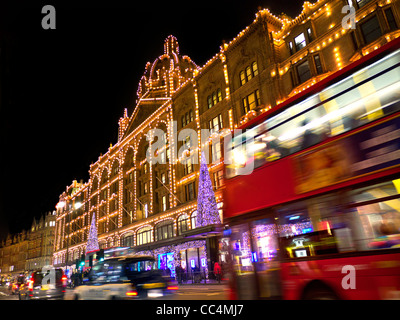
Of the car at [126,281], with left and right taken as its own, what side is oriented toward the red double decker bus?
back

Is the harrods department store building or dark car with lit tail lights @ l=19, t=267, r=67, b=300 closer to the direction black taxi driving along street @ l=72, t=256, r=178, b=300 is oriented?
the dark car with lit tail lights

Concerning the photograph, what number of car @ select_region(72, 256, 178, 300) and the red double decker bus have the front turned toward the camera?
0

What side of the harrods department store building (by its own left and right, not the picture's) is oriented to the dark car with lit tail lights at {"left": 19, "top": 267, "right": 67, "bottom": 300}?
front

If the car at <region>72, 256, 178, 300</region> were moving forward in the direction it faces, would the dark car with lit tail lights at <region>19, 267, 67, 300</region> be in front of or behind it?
in front

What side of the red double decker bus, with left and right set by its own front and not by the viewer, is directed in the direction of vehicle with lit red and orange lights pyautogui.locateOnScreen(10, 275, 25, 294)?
front

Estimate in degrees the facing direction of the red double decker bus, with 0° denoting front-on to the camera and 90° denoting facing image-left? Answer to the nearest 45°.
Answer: approximately 135°

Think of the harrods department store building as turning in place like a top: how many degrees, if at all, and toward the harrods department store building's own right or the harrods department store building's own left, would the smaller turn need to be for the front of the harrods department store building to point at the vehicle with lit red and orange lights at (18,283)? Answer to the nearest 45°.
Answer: approximately 45° to the harrods department store building's own right

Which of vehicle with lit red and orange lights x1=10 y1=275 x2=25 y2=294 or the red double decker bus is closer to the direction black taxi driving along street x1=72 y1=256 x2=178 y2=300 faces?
the vehicle with lit red and orange lights

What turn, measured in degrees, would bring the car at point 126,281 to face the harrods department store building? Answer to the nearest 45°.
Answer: approximately 90° to its right

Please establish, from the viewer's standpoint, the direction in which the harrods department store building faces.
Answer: facing the viewer and to the left of the viewer

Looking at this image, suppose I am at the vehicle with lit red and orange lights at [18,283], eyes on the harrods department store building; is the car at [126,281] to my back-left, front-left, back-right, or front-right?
front-right

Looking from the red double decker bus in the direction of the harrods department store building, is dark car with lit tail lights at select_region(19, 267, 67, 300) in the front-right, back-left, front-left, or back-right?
front-left

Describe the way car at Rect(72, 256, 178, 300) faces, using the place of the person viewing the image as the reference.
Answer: facing away from the viewer and to the left of the viewer

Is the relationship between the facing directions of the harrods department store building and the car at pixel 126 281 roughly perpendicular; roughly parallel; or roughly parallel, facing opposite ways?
roughly perpendicular

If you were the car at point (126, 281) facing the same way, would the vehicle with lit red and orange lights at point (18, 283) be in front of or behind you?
in front
